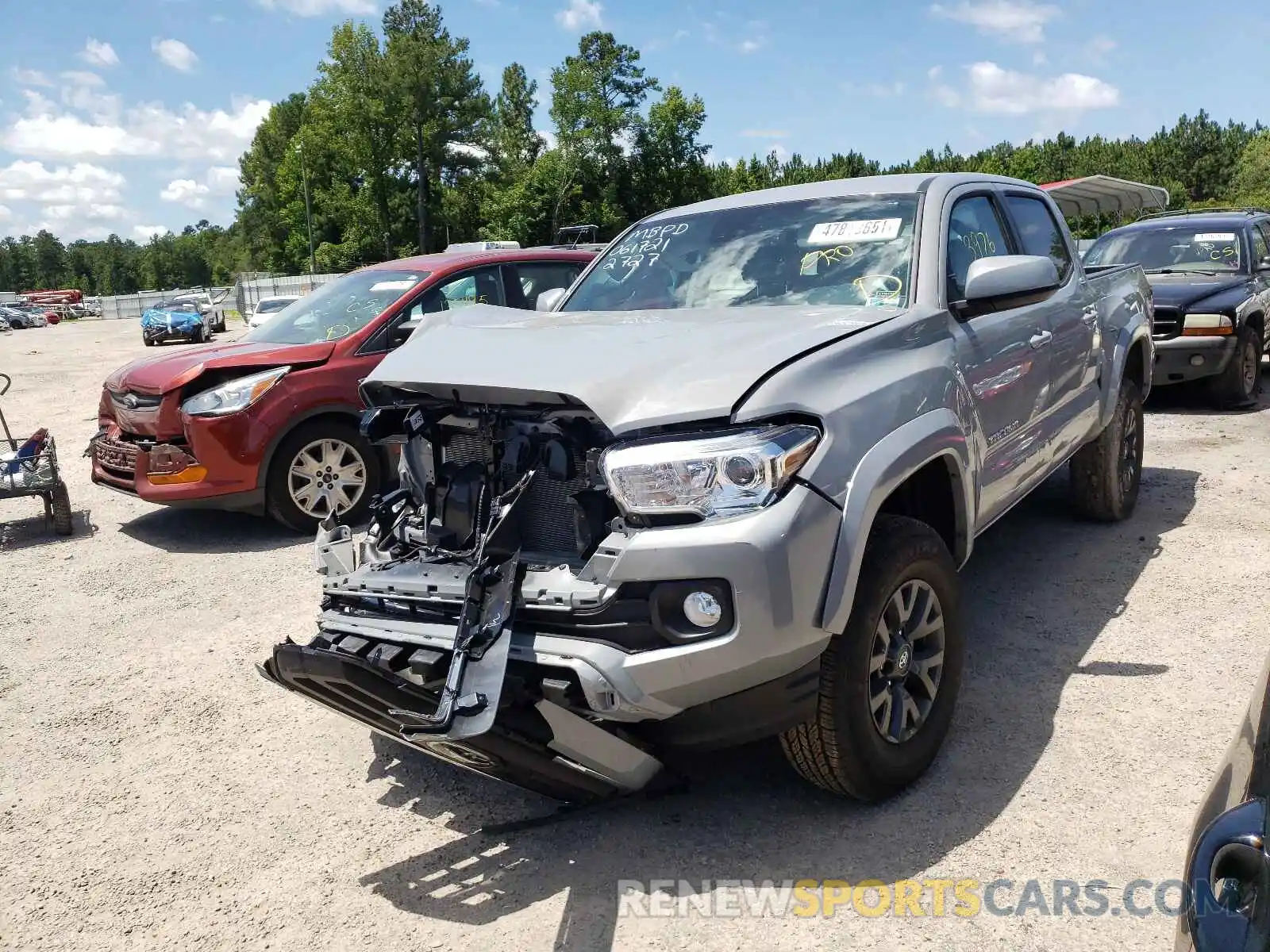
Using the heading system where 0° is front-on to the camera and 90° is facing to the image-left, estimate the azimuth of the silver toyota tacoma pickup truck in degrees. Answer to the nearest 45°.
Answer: approximately 45°

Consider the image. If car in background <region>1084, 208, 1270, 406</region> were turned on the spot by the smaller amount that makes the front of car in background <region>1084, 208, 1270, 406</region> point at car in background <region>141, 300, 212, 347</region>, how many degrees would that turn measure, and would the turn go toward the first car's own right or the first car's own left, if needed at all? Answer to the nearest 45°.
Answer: approximately 90° to the first car's own right

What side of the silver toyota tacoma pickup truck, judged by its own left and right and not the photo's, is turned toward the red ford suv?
right

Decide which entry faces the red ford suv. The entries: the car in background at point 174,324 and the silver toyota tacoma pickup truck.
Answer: the car in background

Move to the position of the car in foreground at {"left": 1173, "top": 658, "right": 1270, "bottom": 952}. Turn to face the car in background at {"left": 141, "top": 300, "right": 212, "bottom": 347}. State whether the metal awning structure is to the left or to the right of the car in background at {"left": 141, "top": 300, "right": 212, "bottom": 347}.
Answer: right

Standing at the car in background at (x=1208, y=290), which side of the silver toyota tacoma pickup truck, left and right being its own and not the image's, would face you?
back

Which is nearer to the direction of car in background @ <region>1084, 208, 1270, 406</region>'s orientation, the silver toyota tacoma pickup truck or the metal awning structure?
the silver toyota tacoma pickup truck

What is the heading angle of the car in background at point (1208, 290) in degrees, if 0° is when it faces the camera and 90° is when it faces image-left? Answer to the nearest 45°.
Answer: approximately 45°

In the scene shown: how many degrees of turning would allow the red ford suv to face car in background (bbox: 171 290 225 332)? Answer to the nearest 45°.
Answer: approximately 135° to its right

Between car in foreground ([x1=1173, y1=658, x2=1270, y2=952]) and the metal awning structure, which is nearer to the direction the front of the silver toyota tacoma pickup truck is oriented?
the car in foreground

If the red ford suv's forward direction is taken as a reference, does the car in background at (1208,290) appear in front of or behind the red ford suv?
behind

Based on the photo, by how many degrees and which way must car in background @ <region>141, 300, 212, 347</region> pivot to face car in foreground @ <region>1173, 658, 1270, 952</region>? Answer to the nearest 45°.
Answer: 0° — it already faces it

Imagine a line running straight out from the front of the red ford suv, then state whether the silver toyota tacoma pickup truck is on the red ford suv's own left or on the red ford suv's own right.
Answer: on the red ford suv's own left
